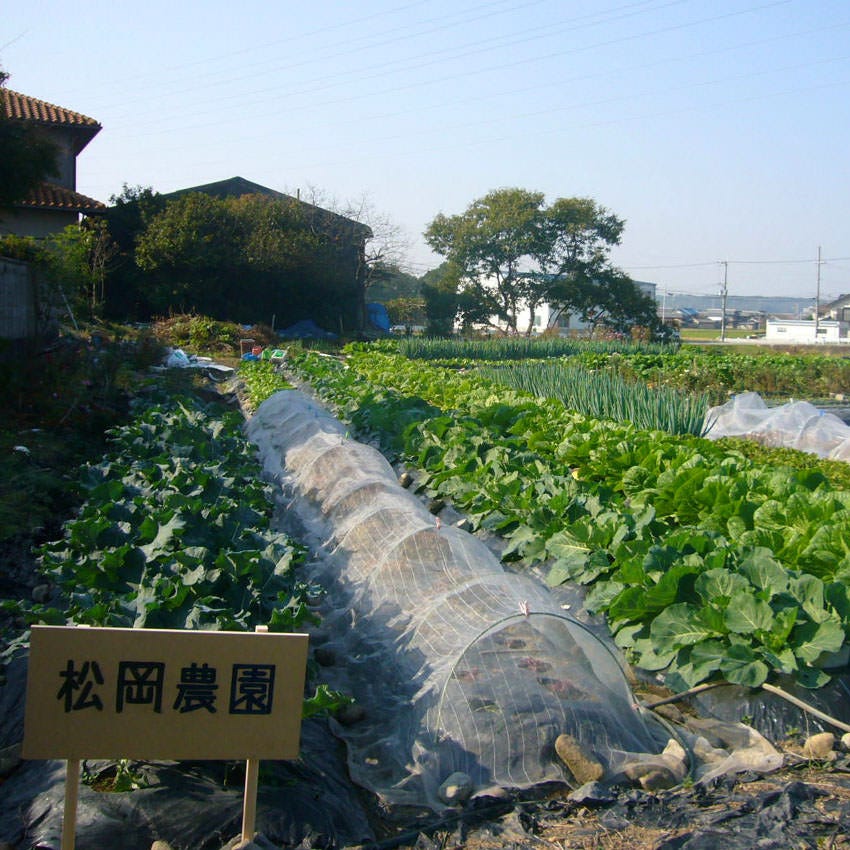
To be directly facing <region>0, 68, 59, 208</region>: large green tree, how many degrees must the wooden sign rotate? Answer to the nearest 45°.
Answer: approximately 180°

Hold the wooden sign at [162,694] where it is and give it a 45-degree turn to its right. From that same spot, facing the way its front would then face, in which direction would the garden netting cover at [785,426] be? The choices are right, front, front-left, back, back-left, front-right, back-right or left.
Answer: back

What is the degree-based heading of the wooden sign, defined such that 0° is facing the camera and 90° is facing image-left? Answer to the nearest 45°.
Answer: approximately 0°

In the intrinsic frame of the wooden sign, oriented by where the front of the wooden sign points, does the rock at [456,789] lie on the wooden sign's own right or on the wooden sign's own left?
on the wooden sign's own left

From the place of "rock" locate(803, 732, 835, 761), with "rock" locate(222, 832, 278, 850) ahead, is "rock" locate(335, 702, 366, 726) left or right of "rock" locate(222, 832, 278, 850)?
right

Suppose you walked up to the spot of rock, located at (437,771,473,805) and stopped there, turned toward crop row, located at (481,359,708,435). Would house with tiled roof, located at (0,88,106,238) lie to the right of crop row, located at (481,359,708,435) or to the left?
left

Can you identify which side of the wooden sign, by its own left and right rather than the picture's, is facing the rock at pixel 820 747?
left

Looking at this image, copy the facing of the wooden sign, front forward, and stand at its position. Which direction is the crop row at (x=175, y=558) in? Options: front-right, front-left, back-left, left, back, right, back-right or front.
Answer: back

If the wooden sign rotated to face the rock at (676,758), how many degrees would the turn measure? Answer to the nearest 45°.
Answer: approximately 90° to its left

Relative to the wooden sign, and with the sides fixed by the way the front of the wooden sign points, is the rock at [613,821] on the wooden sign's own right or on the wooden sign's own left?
on the wooden sign's own left

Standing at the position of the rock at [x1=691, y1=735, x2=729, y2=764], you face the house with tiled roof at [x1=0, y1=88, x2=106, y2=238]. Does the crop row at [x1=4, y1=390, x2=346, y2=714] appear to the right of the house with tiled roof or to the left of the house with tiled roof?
left

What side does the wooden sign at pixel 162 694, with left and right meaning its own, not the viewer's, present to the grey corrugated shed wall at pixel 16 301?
back
